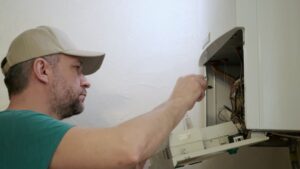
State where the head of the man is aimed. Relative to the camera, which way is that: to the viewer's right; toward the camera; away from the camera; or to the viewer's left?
to the viewer's right

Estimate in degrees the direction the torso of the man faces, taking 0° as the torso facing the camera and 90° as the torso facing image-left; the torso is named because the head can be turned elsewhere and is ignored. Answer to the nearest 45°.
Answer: approximately 225°
